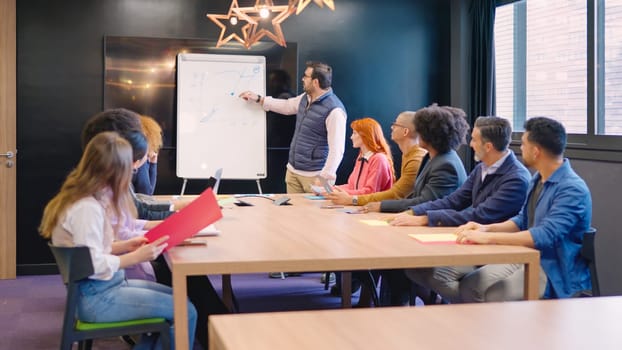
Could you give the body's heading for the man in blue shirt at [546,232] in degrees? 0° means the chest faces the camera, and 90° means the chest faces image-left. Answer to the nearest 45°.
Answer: approximately 90°

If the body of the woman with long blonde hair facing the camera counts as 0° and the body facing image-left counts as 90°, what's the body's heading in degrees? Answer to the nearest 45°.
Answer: approximately 270°

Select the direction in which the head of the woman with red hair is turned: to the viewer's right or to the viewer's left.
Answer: to the viewer's left

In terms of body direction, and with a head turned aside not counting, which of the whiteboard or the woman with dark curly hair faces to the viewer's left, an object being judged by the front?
the woman with dark curly hair

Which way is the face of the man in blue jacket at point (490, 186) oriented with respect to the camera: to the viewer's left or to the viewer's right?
to the viewer's left

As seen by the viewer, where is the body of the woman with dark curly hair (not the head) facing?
to the viewer's left

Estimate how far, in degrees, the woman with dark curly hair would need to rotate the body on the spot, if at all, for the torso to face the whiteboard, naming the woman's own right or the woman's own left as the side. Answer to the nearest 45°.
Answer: approximately 45° to the woman's own right

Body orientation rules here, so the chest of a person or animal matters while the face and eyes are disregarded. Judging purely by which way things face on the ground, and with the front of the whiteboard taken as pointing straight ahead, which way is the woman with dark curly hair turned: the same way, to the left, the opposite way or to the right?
to the right

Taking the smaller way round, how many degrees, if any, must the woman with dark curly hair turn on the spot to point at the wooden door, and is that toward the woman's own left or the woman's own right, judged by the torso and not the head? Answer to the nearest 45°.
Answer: approximately 45° to the woman's own right
